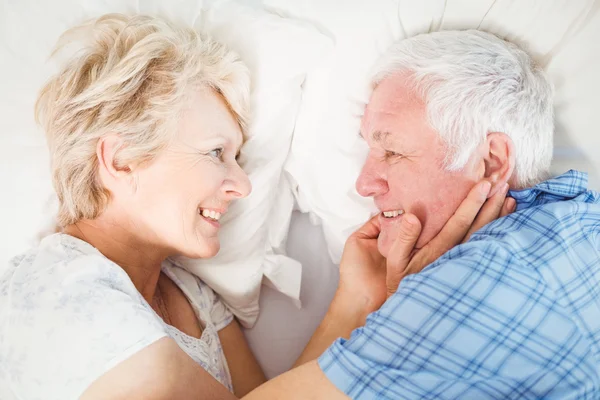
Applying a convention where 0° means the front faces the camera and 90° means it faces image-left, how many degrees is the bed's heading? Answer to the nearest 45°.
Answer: approximately 0°
